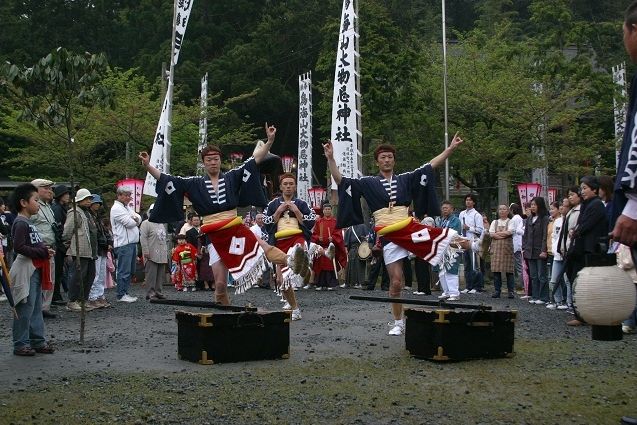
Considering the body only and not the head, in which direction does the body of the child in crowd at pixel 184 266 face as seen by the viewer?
toward the camera

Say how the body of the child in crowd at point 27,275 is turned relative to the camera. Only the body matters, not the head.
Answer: to the viewer's right

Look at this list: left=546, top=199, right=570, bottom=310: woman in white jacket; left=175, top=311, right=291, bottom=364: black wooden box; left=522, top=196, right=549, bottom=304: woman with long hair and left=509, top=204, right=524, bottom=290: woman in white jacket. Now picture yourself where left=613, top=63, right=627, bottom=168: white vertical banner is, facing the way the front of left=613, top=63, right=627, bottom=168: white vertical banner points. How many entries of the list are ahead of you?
4

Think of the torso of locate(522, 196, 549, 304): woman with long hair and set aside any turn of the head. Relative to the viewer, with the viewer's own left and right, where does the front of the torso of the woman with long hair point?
facing the viewer and to the left of the viewer

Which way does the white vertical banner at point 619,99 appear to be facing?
toward the camera

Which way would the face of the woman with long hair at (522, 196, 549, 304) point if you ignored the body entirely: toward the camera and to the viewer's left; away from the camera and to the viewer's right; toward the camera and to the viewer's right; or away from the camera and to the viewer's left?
toward the camera and to the viewer's left

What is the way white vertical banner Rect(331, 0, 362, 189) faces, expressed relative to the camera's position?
facing the viewer

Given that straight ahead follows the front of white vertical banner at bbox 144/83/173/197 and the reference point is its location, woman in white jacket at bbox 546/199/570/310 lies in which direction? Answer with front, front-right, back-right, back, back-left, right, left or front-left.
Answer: front-left

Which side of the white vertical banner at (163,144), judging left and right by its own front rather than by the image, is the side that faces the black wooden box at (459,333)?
front

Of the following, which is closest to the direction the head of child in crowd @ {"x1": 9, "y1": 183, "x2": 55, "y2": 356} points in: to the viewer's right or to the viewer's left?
to the viewer's right
